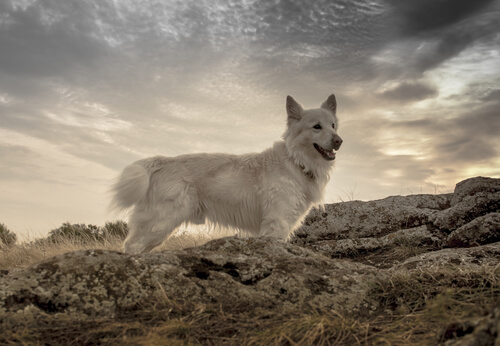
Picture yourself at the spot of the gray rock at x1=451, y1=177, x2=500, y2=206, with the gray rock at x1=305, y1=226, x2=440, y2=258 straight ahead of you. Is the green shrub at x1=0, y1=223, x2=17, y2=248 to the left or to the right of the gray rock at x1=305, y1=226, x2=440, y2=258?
right

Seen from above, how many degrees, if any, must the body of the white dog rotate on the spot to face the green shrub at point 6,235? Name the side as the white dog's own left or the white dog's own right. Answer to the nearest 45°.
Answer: approximately 135° to the white dog's own left

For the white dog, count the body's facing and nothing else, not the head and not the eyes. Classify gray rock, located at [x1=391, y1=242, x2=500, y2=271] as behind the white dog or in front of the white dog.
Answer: in front

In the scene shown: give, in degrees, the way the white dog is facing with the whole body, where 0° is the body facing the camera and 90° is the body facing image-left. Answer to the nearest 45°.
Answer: approximately 270°

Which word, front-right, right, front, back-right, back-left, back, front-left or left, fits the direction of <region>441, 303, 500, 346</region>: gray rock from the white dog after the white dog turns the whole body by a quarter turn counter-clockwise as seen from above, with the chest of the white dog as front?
back

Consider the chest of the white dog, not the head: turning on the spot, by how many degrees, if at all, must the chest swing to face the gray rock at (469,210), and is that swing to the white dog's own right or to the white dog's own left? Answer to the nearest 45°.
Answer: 0° — it already faces it

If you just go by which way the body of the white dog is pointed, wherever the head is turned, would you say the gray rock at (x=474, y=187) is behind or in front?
in front

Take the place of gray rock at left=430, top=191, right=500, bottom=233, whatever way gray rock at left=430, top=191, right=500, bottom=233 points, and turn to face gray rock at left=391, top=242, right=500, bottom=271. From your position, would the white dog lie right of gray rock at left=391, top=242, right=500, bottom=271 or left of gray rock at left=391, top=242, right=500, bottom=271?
right

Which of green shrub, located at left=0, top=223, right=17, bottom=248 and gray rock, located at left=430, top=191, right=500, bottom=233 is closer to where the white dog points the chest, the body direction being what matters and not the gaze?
the gray rock

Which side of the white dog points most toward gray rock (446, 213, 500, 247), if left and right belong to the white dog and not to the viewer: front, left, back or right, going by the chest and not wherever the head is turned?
front
